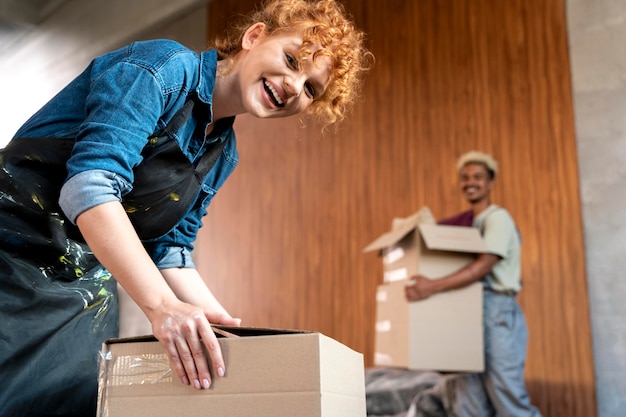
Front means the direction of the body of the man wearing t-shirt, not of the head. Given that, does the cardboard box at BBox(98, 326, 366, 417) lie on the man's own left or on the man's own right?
on the man's own left

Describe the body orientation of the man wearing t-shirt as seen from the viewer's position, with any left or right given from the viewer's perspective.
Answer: facing to the left of the viewer
